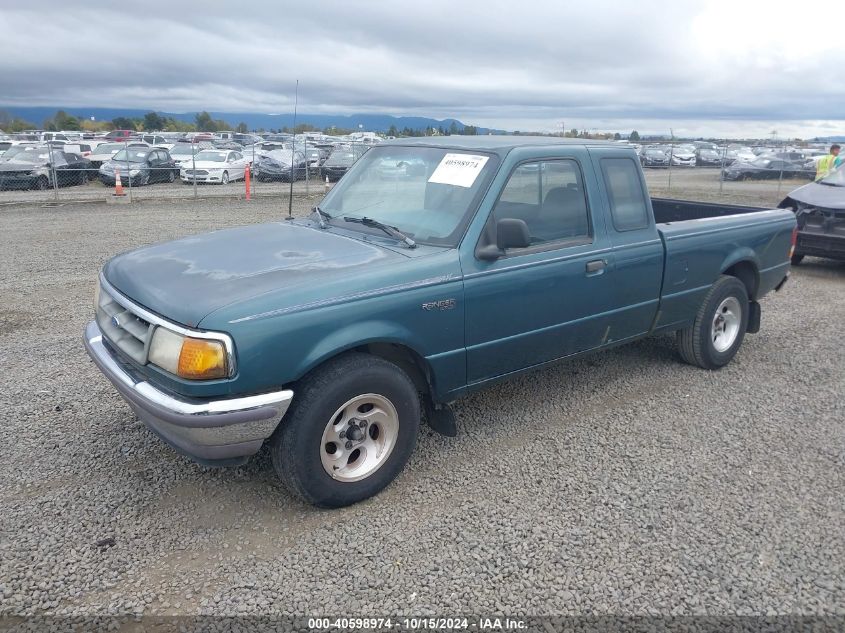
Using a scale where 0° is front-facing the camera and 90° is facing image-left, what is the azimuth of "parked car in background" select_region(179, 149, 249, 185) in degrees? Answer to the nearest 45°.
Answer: approximately 45°

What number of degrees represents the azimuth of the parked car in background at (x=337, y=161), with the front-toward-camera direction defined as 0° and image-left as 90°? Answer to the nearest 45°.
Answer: approximately 45°

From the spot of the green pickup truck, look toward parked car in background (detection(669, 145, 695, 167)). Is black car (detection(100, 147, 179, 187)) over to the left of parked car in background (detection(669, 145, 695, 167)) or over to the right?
left

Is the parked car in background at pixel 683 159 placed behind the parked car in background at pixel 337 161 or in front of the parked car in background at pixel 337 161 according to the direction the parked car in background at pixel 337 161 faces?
behind

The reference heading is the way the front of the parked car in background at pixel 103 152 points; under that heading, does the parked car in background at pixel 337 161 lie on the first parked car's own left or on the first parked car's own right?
on the first parked car's own left

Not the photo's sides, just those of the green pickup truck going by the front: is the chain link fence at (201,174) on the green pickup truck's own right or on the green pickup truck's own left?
on the green pickup truck's own right

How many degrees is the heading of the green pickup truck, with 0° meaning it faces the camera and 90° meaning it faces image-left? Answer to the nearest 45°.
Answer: approximately 45°

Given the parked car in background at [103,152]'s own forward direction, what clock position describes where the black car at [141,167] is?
The black car is roughly at 10 o'clock from the parked car in background.

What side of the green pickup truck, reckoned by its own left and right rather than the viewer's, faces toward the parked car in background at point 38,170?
right

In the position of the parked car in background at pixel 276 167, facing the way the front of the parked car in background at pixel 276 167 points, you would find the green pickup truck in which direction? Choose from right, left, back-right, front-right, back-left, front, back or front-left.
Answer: front-left
